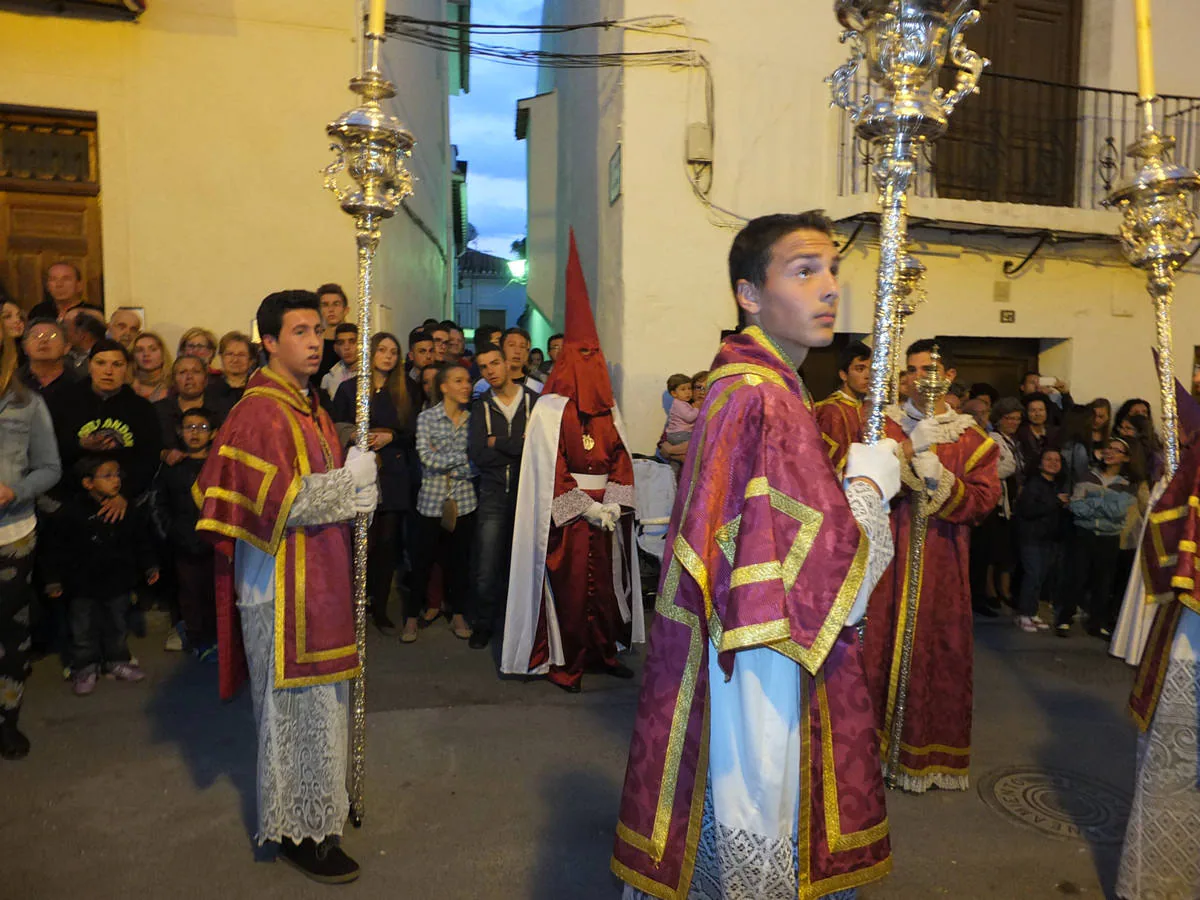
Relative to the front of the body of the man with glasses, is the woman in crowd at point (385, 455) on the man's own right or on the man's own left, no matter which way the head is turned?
on the man's own left

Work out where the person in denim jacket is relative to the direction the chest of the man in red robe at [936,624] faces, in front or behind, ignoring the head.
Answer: in front

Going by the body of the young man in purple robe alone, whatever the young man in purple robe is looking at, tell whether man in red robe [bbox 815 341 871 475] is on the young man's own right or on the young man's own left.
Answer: on the young man's own left

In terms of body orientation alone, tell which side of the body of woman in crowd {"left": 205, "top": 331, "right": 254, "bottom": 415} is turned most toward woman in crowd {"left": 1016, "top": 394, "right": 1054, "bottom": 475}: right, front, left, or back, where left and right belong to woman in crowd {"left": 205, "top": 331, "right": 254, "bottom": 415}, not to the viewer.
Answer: left

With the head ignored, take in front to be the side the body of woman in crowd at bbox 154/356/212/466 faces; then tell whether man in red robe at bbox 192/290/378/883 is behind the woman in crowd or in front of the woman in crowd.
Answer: in front

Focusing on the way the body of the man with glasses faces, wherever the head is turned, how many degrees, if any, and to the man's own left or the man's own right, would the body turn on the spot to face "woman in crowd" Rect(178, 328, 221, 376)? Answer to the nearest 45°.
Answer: approximately 135° to the man's own left

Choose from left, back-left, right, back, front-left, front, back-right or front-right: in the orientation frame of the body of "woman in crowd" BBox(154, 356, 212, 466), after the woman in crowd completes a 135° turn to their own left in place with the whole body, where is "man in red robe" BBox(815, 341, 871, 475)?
right
